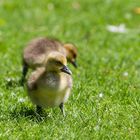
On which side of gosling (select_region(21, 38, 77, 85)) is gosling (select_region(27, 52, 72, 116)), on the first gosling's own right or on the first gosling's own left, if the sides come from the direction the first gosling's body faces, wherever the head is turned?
on the first gosling's own right

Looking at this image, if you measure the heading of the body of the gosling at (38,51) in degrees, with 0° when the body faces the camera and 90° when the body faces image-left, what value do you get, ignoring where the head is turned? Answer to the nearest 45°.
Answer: approximately 270°
